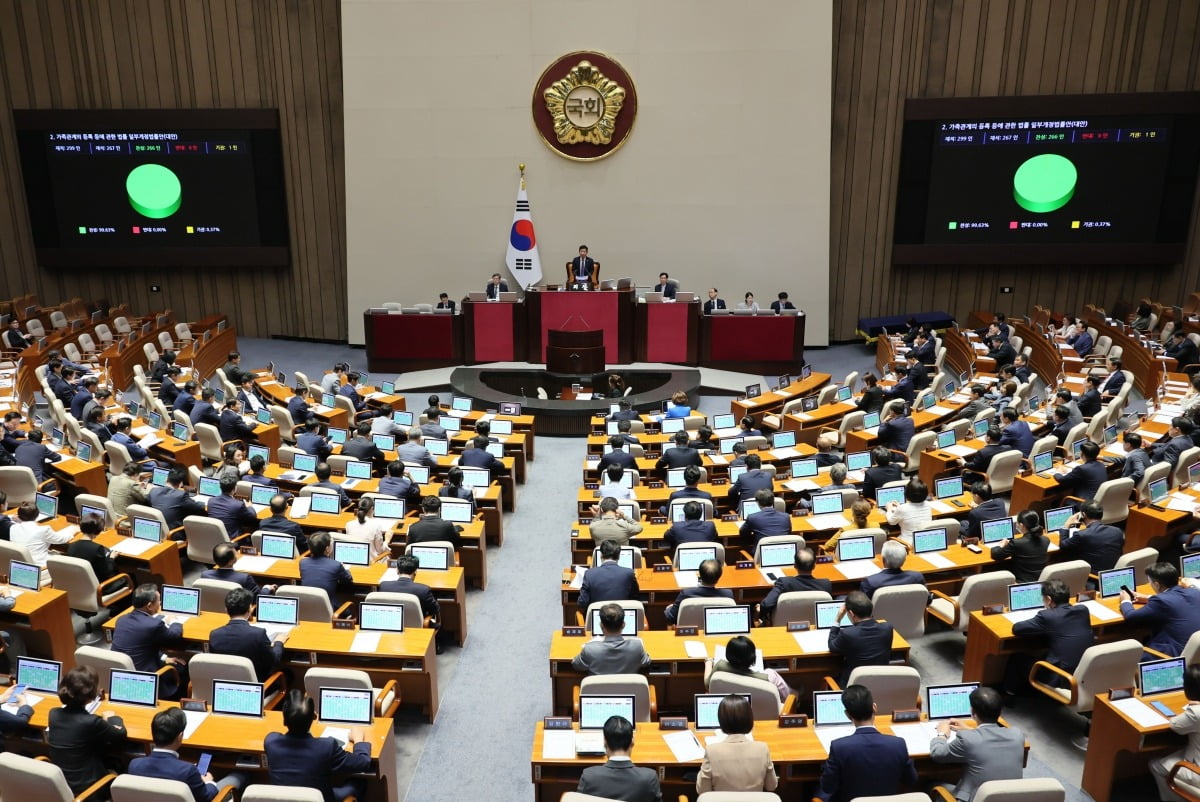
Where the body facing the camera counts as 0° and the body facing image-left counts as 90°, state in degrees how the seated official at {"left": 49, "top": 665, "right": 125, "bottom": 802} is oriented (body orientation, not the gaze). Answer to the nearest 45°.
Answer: approximately 225°

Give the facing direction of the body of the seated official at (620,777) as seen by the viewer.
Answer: away from the camera

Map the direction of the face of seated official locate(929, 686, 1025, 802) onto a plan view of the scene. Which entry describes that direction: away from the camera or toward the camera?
away from the camera

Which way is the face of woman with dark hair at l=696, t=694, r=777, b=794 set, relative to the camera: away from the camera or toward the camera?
away from the camera

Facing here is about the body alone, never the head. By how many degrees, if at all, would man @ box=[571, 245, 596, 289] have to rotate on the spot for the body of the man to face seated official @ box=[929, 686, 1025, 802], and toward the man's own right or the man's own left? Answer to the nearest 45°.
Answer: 0° — they already face them

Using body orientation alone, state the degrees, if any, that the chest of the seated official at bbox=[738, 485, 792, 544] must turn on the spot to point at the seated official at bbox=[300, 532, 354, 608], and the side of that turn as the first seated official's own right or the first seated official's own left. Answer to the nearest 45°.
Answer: approximately 135° to the first seated official's own left

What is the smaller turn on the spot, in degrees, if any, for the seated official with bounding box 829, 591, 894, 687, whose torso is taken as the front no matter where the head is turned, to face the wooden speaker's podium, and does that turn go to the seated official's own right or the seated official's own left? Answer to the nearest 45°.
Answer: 0° — they already face it

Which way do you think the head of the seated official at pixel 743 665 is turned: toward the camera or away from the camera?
away from the camera

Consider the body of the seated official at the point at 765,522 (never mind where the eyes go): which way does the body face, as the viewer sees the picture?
away from the camera

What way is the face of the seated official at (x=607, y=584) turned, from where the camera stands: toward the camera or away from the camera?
away from the camera

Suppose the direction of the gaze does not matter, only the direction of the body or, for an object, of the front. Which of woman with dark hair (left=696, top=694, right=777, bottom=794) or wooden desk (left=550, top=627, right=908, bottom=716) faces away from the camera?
the woman with dark hair

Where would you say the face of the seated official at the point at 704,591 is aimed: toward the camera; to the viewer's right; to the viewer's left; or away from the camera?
away from the camera

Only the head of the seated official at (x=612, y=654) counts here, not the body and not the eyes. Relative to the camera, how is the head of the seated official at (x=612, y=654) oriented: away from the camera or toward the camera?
away from the camera

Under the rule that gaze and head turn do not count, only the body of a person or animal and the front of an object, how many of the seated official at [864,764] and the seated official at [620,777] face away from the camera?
2

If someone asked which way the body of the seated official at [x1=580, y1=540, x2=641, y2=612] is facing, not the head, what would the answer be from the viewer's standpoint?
away from the camera

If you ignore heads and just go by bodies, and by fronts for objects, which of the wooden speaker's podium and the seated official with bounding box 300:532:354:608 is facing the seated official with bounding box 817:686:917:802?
the wooden speaker's podium

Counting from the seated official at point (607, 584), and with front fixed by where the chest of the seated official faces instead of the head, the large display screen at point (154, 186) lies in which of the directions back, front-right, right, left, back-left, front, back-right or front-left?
front-left

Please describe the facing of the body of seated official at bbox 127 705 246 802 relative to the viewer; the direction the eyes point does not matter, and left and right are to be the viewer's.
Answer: facing away from the viewer and to the right of the viewer

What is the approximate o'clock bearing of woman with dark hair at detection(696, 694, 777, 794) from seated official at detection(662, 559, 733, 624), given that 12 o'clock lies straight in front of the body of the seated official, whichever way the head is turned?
The woman with dark hair is roughly at 6 o'clock from the seated official.

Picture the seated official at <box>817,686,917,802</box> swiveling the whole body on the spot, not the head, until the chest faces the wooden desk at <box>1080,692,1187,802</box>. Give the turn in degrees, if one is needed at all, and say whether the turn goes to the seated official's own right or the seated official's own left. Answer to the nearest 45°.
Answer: approximately 45° to the seated official's own right

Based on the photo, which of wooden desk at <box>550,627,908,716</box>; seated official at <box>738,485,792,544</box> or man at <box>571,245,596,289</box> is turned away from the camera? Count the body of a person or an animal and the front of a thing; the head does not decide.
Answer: the seated official
